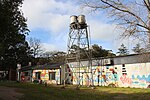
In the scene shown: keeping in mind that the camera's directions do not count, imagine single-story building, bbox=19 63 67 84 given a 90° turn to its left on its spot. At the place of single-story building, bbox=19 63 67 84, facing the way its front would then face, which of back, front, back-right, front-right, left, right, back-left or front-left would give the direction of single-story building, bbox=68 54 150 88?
front

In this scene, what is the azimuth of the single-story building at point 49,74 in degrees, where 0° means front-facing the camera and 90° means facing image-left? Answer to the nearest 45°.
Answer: approximately 45°
